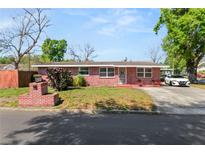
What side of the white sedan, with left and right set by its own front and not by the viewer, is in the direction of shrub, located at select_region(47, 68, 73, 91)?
right

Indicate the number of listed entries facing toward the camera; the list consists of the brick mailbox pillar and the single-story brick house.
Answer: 2

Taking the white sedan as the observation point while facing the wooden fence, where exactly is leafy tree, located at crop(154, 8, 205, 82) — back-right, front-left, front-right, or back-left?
back-right

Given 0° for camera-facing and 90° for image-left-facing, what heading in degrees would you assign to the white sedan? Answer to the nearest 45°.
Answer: approximately 315°

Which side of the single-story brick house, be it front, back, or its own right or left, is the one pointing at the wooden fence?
right

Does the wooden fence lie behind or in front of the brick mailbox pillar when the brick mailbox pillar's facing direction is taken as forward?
behind

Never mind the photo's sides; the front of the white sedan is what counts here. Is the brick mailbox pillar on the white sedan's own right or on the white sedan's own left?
on the white sedan's own right
